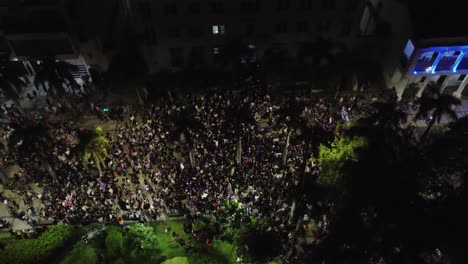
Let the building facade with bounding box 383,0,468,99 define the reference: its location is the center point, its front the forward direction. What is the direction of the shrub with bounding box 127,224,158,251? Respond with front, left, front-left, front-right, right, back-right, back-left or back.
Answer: front-right

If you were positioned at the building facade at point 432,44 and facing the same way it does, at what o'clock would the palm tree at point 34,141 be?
The palm tree is roughly at 2 o'clock from the building facade.

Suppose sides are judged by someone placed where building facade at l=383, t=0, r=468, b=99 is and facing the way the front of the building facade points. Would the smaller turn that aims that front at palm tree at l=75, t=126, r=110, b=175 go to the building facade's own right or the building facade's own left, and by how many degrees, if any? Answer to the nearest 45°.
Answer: approximately 45° to the building facade's own right

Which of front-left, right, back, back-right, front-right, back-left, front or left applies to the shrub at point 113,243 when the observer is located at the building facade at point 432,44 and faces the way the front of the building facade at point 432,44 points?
front-right

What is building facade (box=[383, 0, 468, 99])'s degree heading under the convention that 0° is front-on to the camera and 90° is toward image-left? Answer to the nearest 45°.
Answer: approximately 0°

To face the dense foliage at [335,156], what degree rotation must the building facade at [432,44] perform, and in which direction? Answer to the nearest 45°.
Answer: approximately 45° to its right

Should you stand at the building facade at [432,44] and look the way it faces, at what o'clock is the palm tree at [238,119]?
The palm tree is roughly at 2 o'clock from the building facade.
